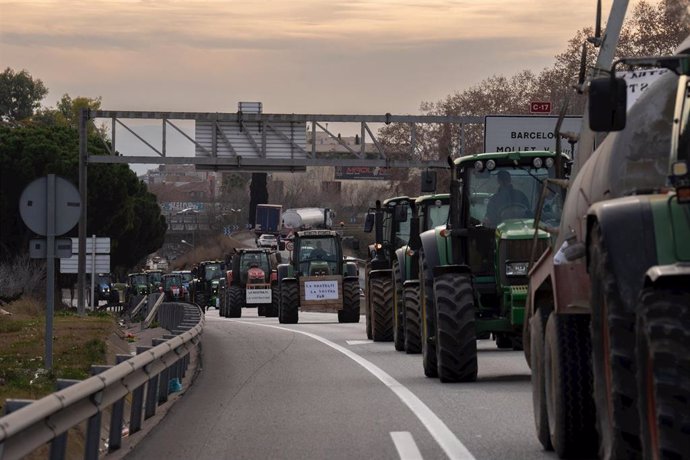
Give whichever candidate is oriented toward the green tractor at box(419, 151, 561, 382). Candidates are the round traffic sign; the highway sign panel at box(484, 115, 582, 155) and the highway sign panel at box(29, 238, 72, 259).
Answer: the highway sign panel at box(484, 115, 582, 155)

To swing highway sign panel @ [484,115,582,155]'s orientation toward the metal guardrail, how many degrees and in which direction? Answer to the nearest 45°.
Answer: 0° — it already faces it

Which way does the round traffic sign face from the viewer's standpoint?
away from the camera

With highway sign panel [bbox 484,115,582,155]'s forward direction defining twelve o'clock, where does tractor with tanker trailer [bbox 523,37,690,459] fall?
The tractor with tanker trailer is roughly at 12 o'clock from the highway sign panel.

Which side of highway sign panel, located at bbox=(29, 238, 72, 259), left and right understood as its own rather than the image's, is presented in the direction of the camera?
back

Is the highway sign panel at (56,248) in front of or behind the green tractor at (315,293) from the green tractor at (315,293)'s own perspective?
in front

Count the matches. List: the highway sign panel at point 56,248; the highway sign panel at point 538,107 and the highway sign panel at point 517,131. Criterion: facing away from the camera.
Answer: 1

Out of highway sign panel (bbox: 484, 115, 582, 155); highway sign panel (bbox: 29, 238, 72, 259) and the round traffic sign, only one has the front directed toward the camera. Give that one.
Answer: highway sign panel (bbox: 484, 115, 582, 155)

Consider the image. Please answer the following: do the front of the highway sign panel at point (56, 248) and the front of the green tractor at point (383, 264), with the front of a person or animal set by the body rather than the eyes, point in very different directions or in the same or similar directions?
very different directions

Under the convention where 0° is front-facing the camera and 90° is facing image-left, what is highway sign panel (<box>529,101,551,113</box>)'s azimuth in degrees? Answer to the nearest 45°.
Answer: approximately 0°

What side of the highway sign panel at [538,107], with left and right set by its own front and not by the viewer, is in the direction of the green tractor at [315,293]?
right
